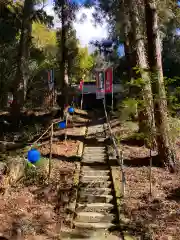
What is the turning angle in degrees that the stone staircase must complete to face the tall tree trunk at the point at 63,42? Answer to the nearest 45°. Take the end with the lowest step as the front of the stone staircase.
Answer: approximately 180°

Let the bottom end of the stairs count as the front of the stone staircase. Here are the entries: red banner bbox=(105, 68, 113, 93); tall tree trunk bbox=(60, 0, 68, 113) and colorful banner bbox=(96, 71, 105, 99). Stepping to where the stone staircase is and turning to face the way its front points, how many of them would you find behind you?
3

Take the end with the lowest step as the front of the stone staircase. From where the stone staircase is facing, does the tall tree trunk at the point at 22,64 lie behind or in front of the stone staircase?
behind

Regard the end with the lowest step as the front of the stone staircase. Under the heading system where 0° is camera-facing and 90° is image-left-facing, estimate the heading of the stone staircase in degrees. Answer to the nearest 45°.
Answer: approximately 0°

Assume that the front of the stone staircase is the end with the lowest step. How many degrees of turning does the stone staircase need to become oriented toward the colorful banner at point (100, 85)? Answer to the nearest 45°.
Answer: approximately 180°

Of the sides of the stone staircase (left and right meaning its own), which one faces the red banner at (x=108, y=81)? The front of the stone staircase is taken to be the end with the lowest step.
back
